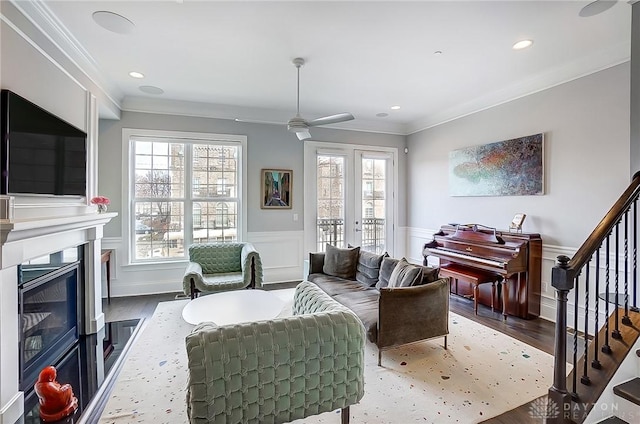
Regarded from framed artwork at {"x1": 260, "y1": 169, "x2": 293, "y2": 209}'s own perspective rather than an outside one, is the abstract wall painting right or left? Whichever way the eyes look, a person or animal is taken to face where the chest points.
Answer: on its left

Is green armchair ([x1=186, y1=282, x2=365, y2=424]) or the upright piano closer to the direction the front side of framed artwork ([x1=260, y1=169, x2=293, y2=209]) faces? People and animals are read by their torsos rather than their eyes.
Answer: the green armchair

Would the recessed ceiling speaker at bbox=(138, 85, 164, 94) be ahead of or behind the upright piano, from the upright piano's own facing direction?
ahead

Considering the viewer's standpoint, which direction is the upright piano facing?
facing the viewer and to the left of the viewer

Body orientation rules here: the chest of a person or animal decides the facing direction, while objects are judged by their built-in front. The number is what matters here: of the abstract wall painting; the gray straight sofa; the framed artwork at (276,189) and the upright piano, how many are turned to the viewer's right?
0

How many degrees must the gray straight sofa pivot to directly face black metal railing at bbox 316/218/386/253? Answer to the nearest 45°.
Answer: approximately 135° to its right

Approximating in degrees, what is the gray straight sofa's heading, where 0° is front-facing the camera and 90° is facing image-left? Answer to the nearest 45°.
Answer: approximately 45°

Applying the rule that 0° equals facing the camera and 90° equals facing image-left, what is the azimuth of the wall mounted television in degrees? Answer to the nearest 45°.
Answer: approximately 315°

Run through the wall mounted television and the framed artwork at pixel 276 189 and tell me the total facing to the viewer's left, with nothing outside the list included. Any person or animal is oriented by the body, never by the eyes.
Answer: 0

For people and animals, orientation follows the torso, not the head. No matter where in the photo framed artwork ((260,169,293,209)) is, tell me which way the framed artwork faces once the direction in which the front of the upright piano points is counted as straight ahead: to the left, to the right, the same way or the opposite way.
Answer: to the left

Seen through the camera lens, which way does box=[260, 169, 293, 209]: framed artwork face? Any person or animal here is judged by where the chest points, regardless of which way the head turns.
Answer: facing the viewer

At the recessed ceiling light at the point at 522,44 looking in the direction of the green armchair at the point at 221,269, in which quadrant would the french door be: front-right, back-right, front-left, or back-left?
front-right

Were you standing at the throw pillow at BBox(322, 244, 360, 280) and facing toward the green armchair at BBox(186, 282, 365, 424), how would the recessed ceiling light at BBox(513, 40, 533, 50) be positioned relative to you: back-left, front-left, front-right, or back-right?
front-left

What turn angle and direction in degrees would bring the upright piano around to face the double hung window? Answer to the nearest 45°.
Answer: approximately 45° to its right

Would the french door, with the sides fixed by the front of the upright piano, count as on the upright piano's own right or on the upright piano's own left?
on the upright piano's own right

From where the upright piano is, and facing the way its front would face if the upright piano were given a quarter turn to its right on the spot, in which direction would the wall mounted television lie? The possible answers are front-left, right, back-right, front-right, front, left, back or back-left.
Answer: left
